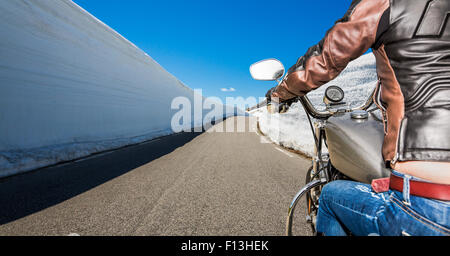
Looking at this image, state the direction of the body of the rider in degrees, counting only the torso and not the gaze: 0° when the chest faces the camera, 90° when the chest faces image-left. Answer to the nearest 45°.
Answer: approximately 135°

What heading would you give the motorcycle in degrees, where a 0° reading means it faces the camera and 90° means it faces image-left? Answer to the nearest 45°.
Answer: approximately 135°
